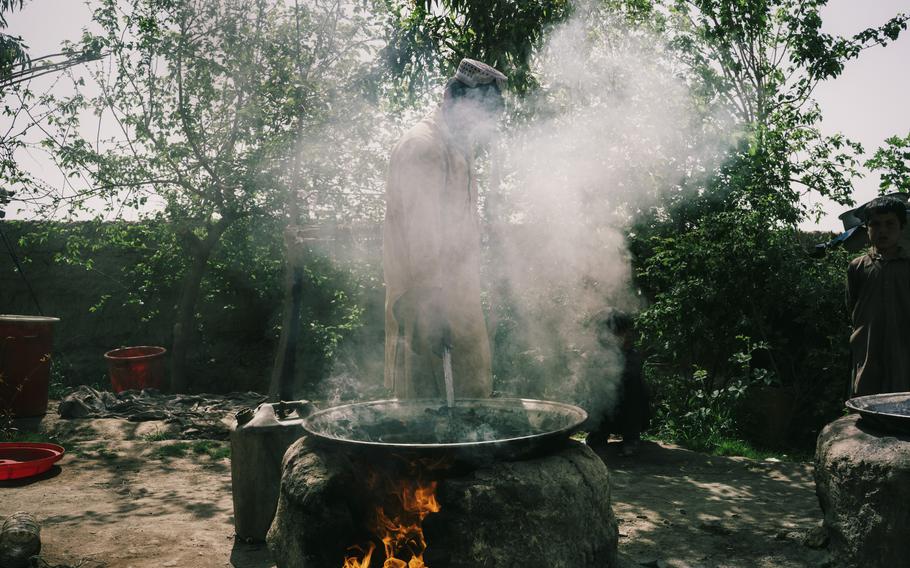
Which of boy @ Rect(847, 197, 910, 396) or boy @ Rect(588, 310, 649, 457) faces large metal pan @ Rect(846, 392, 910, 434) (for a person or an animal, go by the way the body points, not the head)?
boy @ Rect(847, 197, 910, 396)

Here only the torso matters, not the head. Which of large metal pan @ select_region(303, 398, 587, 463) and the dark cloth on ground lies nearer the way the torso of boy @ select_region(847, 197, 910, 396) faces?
the large metal pan

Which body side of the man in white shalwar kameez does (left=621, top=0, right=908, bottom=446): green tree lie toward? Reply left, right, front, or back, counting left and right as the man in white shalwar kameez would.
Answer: left

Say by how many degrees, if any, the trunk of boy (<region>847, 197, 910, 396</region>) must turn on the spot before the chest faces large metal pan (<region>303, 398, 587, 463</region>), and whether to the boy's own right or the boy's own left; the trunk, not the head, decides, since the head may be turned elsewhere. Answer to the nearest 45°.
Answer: approximately 45° to the boy's own right

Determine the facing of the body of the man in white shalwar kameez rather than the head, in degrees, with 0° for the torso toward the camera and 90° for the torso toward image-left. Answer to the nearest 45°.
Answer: approximately 315°

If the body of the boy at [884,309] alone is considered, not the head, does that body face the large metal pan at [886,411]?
yes

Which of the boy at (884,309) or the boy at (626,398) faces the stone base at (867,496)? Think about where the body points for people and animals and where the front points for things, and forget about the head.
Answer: the boy at (884,309)

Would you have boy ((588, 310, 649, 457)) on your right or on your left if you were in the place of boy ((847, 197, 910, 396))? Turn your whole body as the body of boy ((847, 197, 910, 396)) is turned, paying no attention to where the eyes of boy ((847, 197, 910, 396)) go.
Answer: on your right
